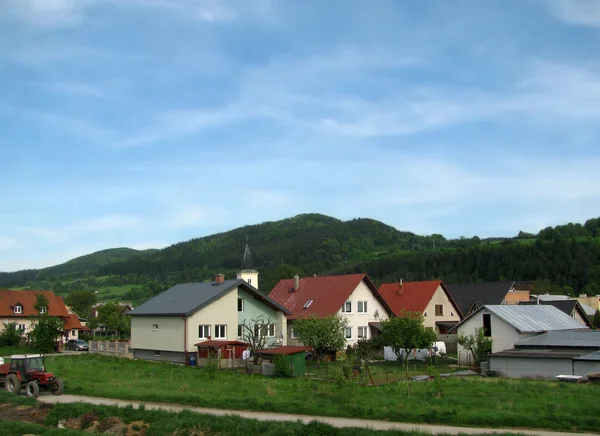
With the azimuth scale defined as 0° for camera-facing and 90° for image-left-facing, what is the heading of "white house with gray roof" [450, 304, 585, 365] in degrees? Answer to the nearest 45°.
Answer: approximately 45°

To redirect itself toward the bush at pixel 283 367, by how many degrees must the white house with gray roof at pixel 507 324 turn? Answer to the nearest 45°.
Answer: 0° — it already faces it

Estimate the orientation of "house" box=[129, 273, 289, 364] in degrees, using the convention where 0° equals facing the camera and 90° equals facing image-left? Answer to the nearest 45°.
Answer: approximately 315°

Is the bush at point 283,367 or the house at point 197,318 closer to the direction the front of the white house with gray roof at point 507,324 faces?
the bush
